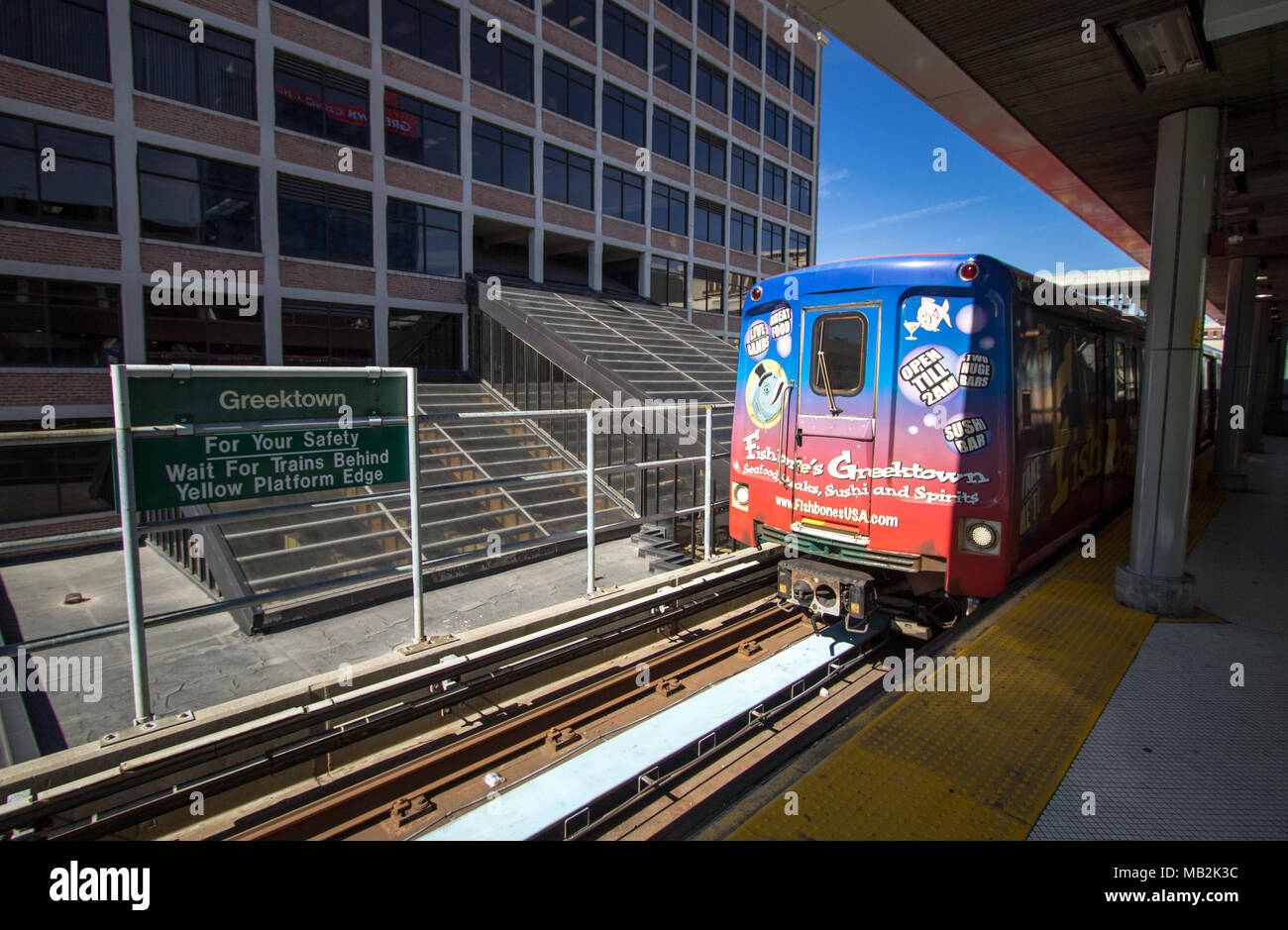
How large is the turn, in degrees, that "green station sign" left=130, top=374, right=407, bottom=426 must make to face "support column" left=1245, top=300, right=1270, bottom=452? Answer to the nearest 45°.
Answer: approximately 90° to its left

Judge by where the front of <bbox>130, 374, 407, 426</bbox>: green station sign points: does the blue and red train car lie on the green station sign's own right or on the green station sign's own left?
on the green station sign's own left

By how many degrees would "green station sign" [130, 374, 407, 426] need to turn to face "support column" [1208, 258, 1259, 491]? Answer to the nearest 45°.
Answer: approximately 90° to its left

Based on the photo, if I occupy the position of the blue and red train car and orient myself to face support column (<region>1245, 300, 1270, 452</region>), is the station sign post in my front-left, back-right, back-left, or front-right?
back-left

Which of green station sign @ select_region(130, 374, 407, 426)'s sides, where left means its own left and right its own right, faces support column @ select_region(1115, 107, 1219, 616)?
left

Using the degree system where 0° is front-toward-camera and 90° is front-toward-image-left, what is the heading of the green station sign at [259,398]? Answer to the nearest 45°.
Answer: approximately 0°
